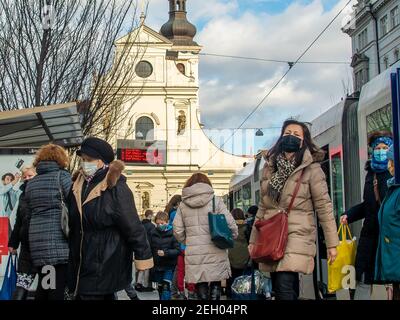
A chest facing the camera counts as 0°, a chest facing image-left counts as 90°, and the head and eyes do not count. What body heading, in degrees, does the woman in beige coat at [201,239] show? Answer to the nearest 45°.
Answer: approximately 180°

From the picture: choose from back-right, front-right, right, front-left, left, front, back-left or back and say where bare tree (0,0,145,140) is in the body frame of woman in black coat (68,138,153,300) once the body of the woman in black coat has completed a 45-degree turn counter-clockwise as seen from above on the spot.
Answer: back

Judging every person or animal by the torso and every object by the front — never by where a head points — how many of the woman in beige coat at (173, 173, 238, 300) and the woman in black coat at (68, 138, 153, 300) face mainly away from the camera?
1

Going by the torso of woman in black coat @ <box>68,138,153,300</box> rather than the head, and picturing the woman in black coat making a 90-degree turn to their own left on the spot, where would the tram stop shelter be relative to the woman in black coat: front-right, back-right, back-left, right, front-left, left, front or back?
back-left

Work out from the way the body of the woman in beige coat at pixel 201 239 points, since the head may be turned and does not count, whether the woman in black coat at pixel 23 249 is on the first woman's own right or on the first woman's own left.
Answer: on the first woman's own left

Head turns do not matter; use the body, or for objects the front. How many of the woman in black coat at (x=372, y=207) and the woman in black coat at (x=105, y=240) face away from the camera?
0

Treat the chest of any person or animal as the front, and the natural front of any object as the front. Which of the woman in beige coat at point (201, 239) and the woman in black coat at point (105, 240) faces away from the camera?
the woman in beige coat

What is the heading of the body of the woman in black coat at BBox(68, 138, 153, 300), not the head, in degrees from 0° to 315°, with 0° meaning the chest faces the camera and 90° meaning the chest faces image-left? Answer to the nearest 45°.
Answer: approximately 45°

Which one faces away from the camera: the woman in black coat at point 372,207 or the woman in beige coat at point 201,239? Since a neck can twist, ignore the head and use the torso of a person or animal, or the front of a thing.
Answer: the woman in beige coat

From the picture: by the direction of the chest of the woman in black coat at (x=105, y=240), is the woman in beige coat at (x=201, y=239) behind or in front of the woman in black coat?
behind

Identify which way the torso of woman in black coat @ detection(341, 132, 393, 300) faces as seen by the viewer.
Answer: toward the camera

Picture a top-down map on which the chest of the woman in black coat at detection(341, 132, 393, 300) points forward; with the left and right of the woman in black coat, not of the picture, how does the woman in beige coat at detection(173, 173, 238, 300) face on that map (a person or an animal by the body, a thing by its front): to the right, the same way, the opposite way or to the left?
the opposite way

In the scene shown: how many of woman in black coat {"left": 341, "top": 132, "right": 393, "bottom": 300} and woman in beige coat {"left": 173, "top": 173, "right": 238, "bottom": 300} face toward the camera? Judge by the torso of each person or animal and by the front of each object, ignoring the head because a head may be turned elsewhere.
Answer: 1

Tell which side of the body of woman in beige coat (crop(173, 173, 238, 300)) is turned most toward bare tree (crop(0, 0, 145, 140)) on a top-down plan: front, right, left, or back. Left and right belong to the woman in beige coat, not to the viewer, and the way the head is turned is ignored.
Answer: front
